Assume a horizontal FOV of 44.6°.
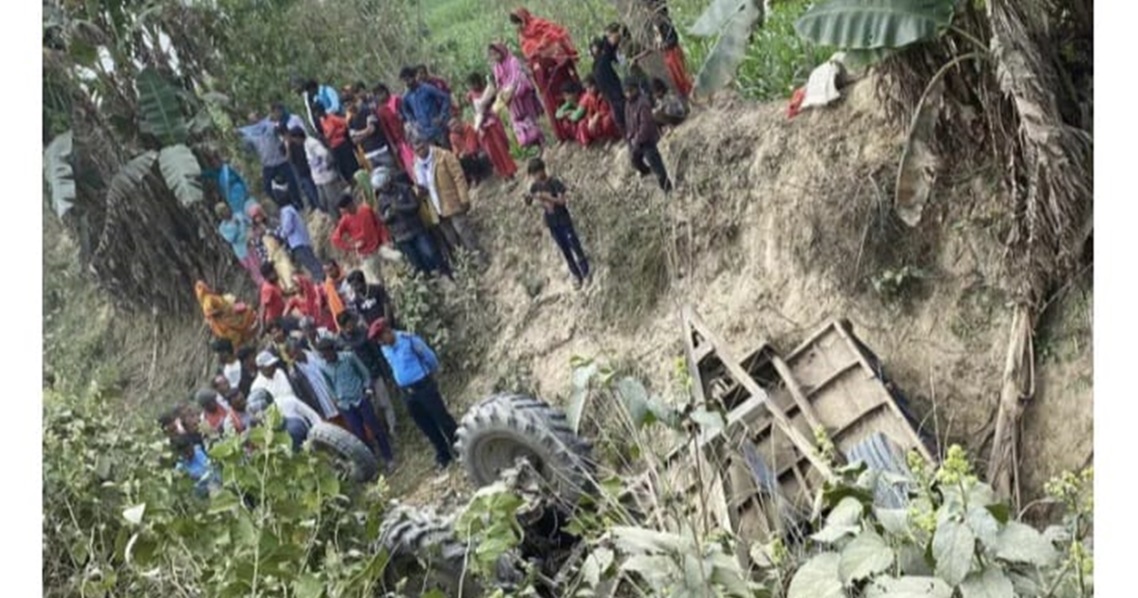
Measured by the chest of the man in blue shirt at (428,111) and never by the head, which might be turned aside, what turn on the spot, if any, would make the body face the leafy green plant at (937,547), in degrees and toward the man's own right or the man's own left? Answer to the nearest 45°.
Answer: approximately 45° to the man's own left

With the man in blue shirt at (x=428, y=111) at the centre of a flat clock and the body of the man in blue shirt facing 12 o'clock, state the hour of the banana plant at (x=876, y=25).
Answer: The banana plant is roughly at 9 o'clock from the man in blue shirt.

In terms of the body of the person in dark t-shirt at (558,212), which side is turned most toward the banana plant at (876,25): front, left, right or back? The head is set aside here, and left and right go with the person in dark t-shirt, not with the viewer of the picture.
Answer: left

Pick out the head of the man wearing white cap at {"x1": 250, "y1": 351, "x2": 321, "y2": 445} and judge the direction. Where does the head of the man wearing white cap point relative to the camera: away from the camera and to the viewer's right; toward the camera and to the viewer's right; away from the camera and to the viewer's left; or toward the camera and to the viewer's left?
toward the camera and to the viewer's right

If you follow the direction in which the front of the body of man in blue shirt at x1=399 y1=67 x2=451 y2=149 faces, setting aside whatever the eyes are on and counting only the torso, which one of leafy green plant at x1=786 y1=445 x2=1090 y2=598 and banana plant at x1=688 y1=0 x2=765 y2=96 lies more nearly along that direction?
the leafy green plant
